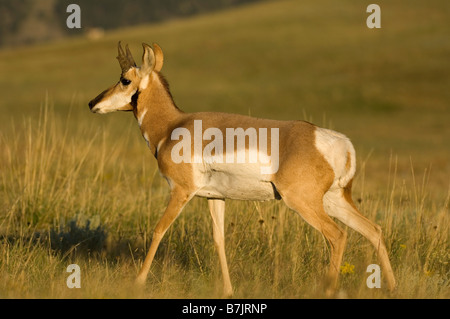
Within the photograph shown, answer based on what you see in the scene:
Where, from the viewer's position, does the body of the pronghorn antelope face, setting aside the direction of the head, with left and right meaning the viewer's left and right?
facing to the left of the viewer
